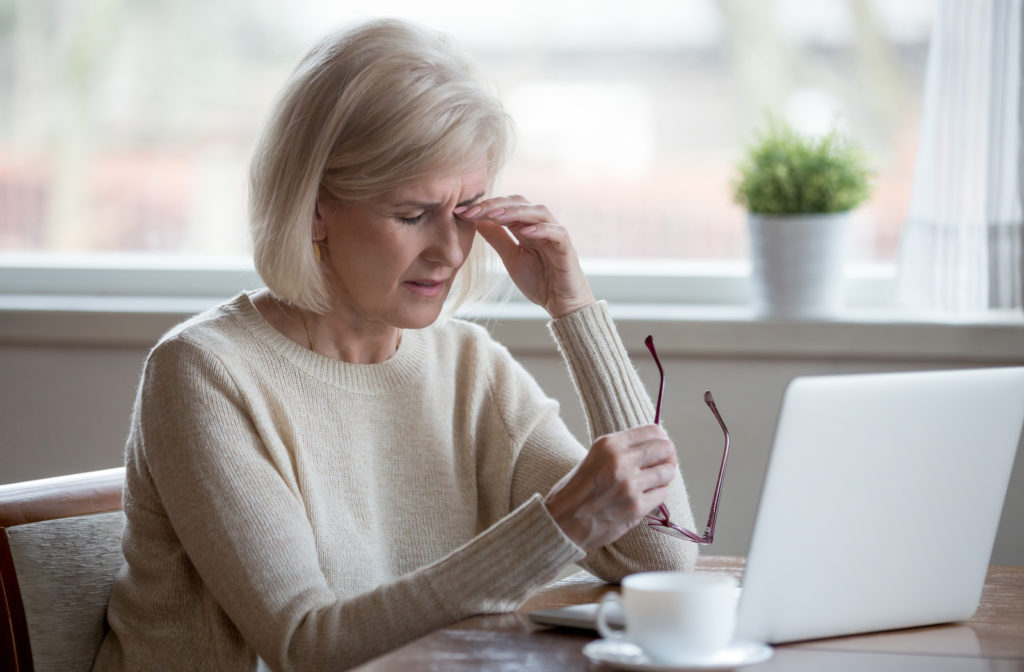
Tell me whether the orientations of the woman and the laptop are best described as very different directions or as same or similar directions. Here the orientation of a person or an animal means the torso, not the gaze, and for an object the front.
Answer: very different directions

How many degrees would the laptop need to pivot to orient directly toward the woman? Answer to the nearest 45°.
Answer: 0° — it already faces them

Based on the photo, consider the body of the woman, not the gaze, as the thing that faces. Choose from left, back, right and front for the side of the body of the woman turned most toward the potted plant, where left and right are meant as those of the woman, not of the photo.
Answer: left

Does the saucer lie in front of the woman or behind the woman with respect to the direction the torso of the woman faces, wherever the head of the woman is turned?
in front

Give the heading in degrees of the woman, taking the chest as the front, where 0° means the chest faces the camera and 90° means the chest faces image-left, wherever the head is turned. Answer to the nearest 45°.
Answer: approximately 315°

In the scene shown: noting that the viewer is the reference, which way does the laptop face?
facing away from the viewer and to the left of the viewer

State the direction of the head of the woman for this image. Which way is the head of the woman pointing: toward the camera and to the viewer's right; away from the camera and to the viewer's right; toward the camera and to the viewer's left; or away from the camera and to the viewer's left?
toward the camera and to the viewer's right

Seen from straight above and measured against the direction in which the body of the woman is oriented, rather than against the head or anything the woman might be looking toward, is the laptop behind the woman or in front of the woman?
in front
